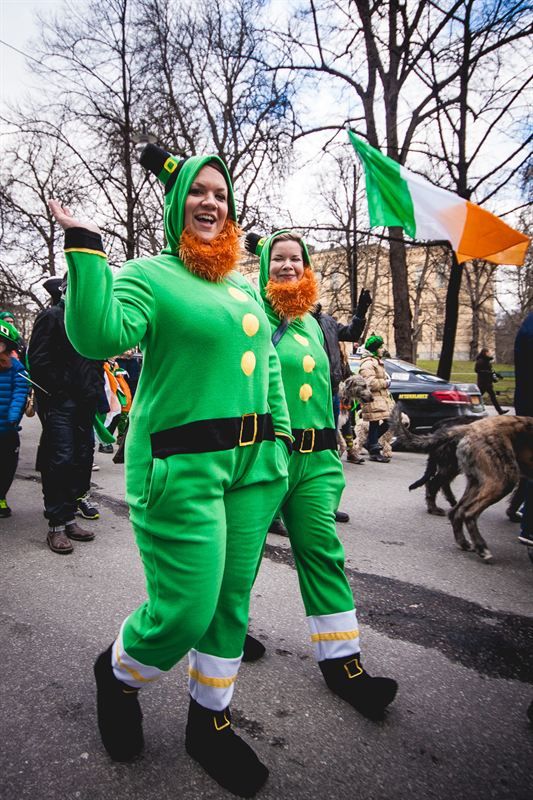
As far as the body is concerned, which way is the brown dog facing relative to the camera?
to the viewer's right

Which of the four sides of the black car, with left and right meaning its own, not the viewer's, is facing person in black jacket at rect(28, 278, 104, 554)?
left

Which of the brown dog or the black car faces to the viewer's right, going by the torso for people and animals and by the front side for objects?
the brown dog

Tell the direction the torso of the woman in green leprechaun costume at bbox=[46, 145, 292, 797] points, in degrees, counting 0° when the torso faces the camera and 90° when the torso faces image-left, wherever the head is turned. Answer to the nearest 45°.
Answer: approximately 315°

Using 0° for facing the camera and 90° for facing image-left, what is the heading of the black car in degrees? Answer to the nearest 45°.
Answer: approximately 135°

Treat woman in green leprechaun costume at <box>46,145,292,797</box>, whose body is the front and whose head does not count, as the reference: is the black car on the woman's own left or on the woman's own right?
on the woman's own left

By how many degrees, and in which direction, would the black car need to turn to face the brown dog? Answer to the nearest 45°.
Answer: approximately 135° to its left

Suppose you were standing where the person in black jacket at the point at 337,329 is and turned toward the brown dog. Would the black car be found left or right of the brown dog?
left
